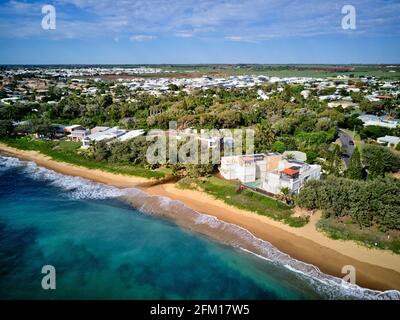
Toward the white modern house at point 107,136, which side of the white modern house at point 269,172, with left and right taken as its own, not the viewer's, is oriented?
right

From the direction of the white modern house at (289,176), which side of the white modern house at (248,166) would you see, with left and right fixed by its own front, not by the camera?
left

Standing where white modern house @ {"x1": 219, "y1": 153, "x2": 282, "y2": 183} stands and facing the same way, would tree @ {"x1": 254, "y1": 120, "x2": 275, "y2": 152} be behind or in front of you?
behind

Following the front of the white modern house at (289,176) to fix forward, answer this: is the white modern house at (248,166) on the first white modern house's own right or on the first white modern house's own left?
on the first white modern house's own right

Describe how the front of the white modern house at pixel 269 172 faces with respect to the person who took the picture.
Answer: facing the viewer and to the left of the viewer

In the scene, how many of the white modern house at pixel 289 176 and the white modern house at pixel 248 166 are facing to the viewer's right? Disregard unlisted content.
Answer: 0

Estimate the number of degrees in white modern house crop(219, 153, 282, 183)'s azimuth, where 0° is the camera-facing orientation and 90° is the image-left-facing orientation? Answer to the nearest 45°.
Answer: approximately 45°

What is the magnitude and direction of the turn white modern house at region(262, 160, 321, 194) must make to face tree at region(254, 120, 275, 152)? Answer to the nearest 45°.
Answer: approximately 135° to its right

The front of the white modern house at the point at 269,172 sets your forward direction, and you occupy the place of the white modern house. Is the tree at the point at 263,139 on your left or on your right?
on your right

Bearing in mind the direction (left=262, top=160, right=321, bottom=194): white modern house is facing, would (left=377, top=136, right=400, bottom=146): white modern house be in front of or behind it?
behind
